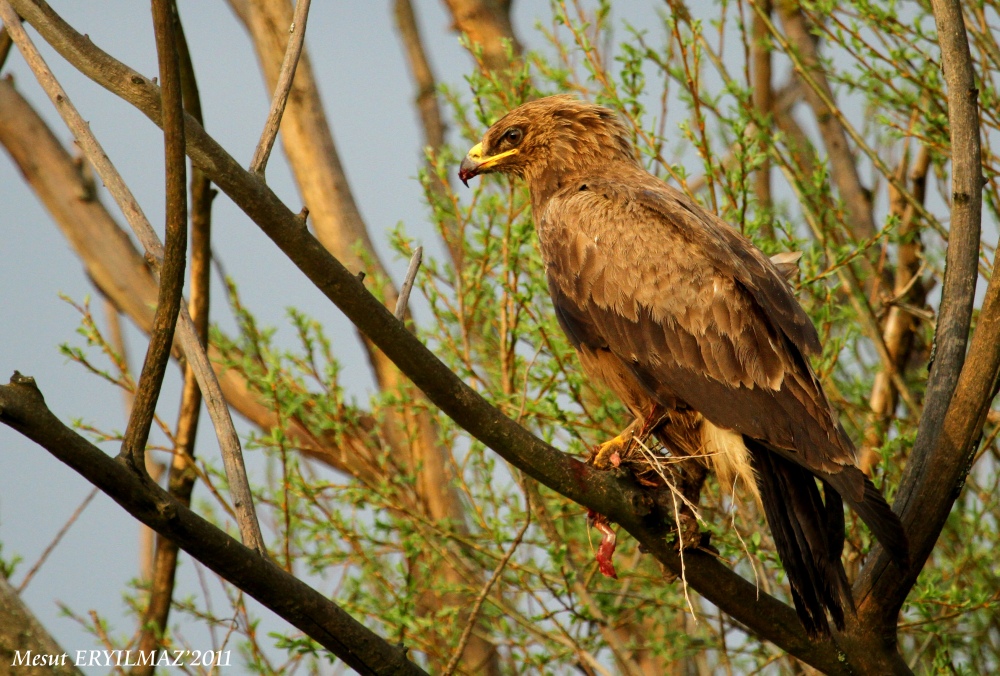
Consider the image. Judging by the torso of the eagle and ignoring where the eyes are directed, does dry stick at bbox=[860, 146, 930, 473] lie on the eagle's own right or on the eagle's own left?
on the eagle's own right

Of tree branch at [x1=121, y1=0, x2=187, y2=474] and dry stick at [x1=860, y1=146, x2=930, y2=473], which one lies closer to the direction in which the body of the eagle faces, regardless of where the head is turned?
the tree branch

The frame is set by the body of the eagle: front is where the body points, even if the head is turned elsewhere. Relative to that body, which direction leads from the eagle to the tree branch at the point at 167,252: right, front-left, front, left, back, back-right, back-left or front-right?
front-left

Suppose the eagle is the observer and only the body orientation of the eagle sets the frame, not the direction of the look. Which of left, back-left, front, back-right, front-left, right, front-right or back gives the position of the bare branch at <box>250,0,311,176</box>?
front-left

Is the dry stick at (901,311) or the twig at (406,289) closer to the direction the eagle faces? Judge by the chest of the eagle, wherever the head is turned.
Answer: the twig

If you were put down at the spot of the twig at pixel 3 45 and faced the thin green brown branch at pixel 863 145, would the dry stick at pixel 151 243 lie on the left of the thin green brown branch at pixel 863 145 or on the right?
right

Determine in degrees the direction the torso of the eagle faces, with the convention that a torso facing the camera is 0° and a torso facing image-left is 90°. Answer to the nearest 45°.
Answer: approximately 90°

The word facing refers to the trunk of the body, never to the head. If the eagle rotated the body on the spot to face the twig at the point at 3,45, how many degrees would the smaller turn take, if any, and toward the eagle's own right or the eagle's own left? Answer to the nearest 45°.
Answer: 0° — it already faces it

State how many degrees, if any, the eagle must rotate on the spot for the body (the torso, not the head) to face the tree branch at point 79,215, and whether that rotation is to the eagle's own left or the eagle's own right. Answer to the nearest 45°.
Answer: approximately 45° to the eagle's own right
